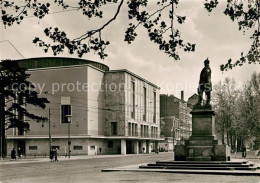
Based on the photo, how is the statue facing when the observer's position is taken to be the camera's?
facing the viewer and to the left of the viewer
